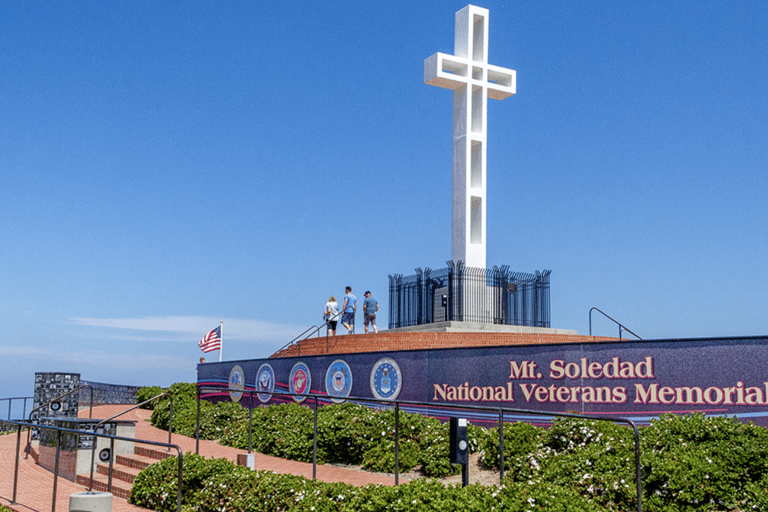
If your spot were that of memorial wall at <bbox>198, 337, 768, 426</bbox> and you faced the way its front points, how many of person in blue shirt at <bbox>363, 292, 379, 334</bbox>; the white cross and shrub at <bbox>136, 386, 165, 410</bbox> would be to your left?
0

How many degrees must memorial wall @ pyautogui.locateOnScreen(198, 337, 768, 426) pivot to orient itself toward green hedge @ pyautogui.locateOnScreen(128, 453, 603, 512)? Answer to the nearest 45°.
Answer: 0° — it already faces it

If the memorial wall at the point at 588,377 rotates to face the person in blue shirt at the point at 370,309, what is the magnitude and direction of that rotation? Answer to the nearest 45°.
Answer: approximately 90° to its right

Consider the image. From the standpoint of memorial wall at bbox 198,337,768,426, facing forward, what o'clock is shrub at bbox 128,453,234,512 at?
The shrub is roughly at 1 o'clock from the memorial wall.

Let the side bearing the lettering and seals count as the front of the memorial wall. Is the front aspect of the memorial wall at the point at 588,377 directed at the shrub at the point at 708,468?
no

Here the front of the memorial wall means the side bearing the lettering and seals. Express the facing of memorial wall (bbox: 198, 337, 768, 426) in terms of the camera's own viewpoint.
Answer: facing the viewer and to the left of the viewer

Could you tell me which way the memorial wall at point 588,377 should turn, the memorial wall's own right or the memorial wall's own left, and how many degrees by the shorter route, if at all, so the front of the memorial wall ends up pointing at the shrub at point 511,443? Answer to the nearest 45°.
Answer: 0° — it already faces it

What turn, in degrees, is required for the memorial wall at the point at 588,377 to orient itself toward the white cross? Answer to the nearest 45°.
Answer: approximately 135° to its right

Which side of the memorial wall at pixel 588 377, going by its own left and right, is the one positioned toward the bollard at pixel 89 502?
front

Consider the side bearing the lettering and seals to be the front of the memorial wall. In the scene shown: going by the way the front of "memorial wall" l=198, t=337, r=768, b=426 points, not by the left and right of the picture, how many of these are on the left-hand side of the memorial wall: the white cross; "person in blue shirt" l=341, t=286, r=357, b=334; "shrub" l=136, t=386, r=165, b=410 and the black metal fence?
0

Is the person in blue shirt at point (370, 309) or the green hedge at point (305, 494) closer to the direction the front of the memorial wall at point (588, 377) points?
the green hedge

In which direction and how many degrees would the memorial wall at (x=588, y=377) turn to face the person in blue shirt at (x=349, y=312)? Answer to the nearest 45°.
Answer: approximately 90° to its right

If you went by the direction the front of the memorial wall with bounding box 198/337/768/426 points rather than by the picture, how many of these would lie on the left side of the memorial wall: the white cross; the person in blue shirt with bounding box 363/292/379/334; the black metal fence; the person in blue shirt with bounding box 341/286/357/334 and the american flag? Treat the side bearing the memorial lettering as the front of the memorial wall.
0

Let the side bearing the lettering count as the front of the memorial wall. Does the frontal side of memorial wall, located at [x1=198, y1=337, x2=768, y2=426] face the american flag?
no

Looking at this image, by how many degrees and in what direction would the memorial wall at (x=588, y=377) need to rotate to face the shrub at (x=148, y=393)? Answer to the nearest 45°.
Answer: approximately 90° to its right

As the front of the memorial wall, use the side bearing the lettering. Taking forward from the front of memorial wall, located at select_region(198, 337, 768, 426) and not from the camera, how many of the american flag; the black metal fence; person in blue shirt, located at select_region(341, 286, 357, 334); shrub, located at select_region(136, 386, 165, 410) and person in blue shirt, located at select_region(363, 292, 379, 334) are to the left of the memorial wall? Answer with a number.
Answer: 0
